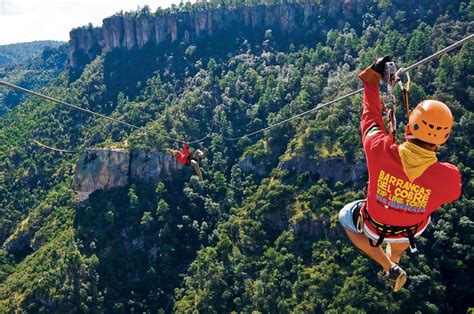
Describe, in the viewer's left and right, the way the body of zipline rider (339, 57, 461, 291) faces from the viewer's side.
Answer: facing away from the viewer

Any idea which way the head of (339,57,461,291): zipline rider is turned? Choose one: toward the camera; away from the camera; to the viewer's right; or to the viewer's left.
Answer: away from the camera
